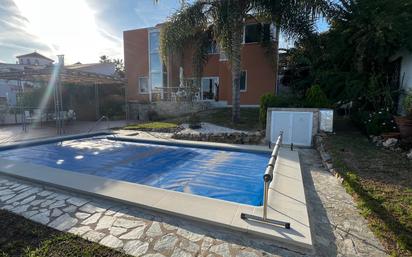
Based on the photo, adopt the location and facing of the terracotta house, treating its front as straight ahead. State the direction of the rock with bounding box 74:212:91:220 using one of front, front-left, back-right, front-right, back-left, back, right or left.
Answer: front

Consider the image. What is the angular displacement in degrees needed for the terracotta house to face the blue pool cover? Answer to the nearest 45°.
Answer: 0° — it already faces it

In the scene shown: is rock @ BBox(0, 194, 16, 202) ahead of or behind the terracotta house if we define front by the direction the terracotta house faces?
ahead

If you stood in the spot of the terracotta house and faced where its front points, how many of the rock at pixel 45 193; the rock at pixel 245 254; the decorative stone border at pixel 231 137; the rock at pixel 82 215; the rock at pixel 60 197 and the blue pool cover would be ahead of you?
6

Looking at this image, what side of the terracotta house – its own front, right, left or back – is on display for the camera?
front

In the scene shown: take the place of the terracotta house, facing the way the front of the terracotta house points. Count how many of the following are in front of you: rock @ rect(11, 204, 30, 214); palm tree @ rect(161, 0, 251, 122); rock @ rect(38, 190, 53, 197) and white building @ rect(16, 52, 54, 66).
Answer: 3

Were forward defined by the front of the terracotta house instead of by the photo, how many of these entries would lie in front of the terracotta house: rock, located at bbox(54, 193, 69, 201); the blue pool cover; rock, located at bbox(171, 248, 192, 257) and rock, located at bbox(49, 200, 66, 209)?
4

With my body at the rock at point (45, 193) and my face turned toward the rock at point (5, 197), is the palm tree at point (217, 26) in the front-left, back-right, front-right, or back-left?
back-right

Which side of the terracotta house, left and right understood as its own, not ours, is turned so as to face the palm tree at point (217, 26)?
front

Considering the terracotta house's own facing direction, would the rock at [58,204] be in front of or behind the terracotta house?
in front

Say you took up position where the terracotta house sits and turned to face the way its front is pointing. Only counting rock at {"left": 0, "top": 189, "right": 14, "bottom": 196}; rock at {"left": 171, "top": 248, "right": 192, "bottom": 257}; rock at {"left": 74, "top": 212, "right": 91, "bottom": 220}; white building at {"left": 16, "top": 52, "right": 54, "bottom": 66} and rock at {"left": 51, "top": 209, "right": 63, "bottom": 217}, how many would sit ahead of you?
4

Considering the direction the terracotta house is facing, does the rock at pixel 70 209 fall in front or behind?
in front

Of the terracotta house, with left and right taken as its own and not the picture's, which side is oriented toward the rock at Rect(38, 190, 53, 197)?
front
